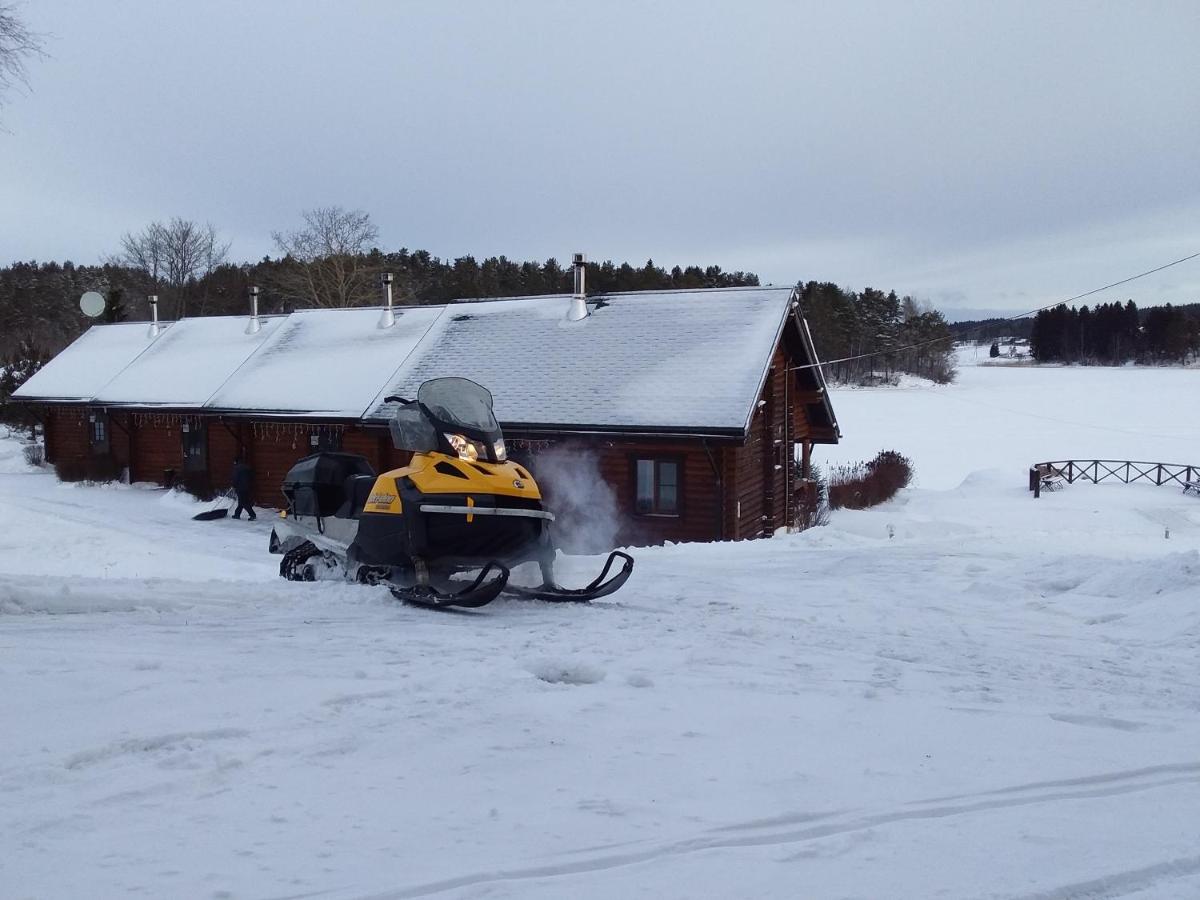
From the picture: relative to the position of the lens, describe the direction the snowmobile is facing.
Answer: facing the viewer and to the right of the viewer

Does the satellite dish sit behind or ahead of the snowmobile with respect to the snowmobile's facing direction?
behind

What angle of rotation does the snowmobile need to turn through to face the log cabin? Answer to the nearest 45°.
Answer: approximately 135° to its left
